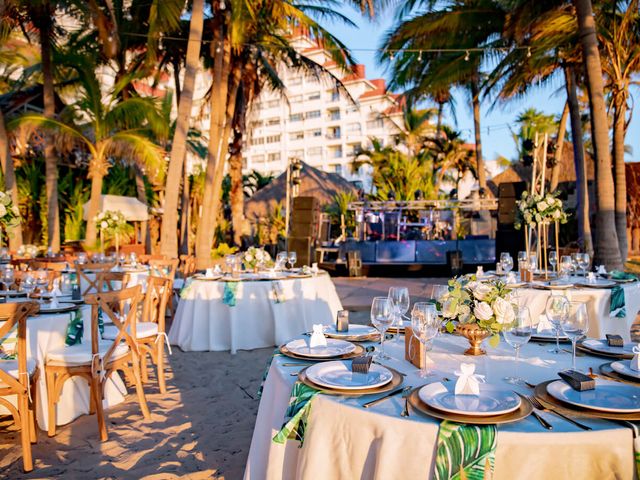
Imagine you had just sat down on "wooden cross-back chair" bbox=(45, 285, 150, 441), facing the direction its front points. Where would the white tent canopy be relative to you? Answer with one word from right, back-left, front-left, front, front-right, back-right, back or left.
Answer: front-right

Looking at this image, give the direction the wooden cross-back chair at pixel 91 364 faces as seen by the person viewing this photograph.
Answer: facing away from the viewer and to the left of the viewer

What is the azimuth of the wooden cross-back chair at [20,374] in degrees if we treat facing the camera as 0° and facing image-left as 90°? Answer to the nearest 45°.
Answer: approximately 180°

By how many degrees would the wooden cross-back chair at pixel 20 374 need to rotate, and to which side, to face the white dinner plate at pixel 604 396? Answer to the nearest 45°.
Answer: approximately 135° to its right

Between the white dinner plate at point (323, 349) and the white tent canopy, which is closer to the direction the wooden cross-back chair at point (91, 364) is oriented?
the white tent canopy

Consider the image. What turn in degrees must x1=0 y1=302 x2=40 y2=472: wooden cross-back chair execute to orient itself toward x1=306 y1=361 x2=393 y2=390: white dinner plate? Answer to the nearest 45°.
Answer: approximately 135° to its right

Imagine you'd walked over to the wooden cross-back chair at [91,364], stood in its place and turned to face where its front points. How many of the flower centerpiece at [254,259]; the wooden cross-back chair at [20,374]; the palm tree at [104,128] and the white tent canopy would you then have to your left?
1

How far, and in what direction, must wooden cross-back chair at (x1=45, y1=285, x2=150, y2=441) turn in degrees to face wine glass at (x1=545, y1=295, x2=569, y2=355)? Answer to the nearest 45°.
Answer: approximately 180°

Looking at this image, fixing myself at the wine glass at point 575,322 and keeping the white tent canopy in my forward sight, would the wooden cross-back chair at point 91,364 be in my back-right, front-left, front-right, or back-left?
front-left

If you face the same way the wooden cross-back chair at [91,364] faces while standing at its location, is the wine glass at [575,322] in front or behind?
behind

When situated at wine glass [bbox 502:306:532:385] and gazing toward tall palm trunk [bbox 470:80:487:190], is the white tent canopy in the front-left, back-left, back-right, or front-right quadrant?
front-left

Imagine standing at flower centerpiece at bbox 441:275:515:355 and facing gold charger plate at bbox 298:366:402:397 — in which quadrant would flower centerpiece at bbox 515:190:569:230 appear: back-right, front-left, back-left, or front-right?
back-right

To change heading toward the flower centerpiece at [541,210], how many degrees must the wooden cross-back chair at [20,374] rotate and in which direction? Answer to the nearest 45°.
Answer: approximately 90° to its right

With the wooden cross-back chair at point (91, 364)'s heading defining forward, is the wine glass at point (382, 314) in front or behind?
behind
